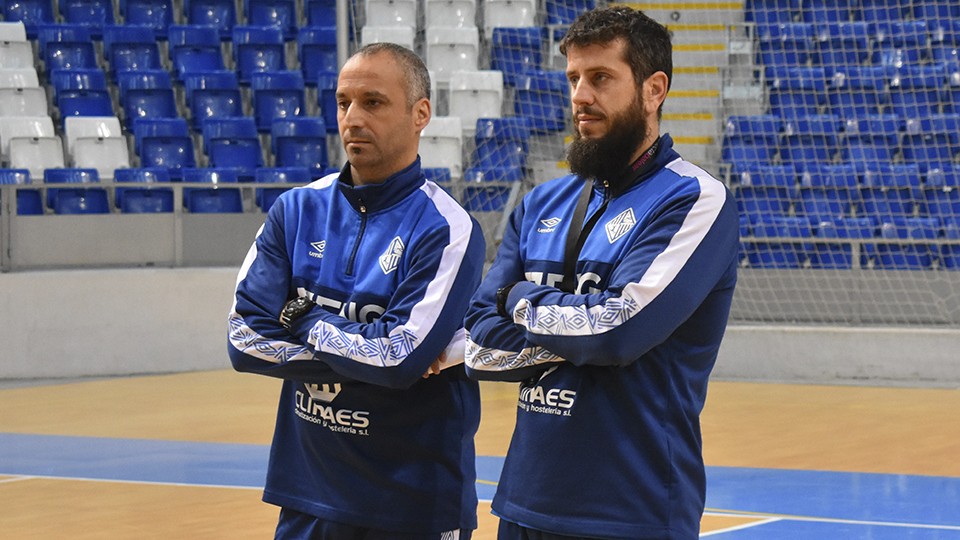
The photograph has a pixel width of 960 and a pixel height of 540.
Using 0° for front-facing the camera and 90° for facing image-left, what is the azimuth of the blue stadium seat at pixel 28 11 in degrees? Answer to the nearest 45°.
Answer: approximately 0°

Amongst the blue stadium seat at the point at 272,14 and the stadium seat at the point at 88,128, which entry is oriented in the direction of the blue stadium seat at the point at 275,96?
the blue stadium seat at the point at 272,14

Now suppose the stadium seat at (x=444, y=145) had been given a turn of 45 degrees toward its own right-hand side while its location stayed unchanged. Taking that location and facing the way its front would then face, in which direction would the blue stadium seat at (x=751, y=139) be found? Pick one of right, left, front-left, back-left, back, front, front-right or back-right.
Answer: back-left

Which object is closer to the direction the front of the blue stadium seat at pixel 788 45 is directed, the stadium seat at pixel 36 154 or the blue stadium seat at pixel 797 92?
the blue stadium seat

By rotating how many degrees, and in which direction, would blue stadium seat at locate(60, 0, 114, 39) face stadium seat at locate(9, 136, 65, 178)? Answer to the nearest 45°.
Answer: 0° — it already faces it

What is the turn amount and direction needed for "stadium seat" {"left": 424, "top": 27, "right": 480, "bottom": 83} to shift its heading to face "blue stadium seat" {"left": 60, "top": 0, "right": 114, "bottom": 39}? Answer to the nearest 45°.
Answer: approximately 90° to its right

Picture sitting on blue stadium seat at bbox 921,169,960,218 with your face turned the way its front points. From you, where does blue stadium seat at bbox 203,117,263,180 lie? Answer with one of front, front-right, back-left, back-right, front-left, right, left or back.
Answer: right

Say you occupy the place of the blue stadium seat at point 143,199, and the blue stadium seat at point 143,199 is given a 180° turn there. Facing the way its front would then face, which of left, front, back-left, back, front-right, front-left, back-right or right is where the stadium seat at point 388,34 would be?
front-right

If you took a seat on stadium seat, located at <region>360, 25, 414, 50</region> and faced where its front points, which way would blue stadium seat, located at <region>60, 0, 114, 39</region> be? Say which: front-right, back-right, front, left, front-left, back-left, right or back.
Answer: right

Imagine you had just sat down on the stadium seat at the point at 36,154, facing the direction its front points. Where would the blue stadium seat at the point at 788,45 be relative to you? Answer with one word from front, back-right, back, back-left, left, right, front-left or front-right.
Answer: left
